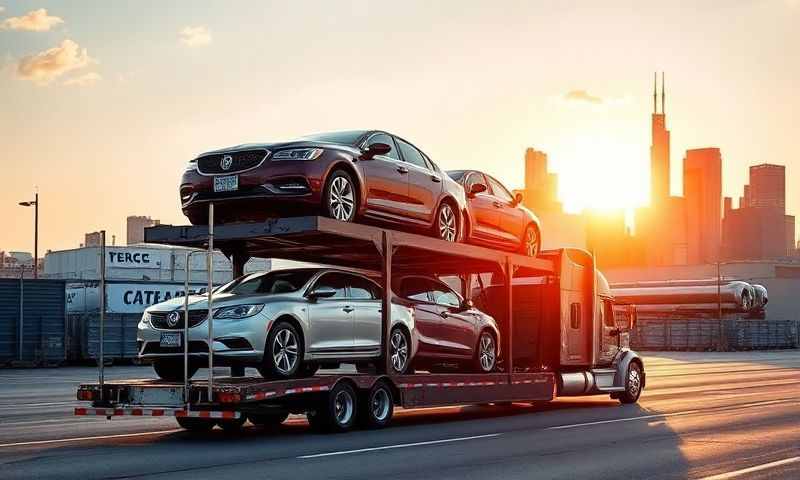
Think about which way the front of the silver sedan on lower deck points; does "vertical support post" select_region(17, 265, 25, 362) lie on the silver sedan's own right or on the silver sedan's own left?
on the silver sedan's own right

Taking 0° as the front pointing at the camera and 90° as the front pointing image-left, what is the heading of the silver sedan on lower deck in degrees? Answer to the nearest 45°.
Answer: approximately 45°

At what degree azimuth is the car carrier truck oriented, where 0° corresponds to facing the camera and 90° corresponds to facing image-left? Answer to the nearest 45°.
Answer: approximately 225°

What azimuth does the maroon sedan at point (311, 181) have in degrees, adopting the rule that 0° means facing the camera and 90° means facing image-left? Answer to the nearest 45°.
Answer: approximately 45°

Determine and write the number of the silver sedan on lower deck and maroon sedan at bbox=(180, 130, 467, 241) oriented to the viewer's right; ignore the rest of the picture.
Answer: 0
